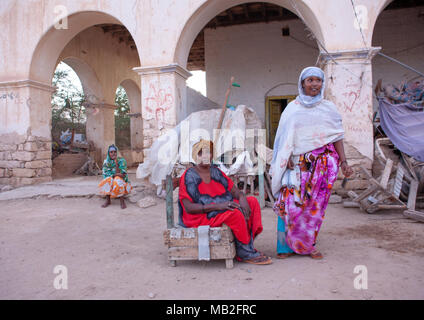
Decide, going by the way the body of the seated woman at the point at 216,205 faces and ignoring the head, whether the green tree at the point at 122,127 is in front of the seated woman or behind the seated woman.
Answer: behind

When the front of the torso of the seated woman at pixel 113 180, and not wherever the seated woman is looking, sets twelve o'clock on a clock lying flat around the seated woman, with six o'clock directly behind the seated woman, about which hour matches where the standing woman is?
The standing woman is roughly at 11 o'clock from the seated woman.

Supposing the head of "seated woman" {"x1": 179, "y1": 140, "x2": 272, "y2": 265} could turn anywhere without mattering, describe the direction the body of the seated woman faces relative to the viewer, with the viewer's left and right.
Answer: facing the viewer and to the right of the viewer

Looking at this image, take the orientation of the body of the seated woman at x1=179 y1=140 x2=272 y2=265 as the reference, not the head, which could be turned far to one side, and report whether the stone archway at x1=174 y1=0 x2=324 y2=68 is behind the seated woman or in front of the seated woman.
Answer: behind

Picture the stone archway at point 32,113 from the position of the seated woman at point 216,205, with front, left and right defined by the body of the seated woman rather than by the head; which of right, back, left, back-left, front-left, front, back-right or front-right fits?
back

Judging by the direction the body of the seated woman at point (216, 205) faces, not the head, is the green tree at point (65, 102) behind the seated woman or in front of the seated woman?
behind

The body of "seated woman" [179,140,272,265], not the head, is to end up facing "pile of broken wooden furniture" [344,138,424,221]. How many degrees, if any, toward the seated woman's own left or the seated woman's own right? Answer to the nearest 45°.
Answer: approximately 90° to the seated woman's own left

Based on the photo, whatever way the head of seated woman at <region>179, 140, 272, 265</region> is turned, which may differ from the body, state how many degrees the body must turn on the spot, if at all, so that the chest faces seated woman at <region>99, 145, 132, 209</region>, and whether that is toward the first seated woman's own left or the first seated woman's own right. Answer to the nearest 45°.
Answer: approximately 180°

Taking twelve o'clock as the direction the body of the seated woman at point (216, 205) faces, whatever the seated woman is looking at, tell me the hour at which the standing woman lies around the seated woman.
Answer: The standing woman is roughly at 10 o'clock from the seated woman.

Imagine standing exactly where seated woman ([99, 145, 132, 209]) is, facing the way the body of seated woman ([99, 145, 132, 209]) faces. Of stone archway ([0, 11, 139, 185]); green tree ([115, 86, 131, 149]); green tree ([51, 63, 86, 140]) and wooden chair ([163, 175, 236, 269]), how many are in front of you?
1

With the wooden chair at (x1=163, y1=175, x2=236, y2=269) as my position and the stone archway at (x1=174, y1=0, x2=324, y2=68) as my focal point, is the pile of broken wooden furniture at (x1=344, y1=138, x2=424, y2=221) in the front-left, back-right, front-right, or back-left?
front-right

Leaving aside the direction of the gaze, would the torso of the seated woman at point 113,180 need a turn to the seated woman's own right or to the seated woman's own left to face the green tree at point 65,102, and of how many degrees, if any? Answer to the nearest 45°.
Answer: approximately 180°

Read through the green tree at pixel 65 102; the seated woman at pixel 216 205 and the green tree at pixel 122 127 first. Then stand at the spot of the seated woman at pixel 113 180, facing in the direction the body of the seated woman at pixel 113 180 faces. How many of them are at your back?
2

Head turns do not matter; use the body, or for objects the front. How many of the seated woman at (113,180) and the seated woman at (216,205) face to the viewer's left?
0

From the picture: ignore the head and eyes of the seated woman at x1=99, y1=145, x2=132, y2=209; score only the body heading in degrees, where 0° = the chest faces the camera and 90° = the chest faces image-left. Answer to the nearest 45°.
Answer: approximately 0°
